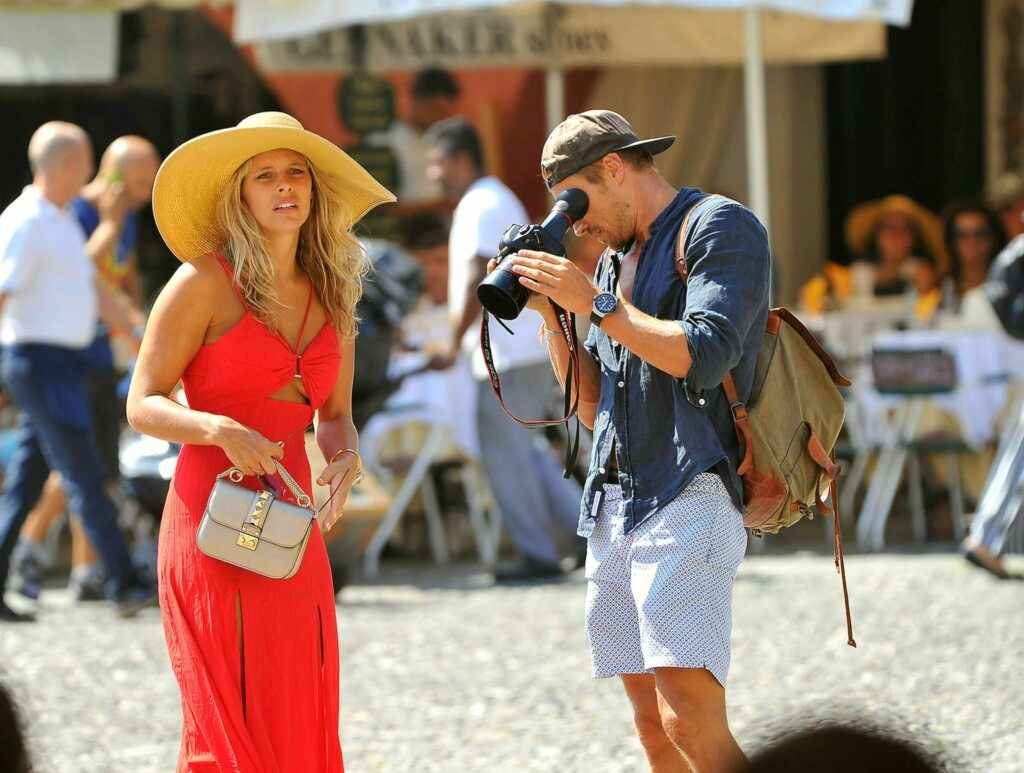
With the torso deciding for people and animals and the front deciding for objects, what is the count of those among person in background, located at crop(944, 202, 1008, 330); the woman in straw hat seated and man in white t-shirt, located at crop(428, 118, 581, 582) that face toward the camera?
2

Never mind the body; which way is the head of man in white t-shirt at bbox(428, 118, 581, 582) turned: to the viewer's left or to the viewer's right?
to the viewer's left

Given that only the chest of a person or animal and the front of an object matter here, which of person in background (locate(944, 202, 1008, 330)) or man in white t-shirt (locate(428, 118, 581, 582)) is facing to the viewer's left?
the man in white t-shirt

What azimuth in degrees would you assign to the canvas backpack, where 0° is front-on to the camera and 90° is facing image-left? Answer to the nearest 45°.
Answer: approximately 270°

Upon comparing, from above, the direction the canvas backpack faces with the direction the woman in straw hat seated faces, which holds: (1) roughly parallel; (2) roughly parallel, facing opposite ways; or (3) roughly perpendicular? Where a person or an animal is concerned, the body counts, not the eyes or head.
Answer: roughly perpendicular

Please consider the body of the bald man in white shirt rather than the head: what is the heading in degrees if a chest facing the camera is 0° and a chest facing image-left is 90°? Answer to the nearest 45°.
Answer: approximately 270°

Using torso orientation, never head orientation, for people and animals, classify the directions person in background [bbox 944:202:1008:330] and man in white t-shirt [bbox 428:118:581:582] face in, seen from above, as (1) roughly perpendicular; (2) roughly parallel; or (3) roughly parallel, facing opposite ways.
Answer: roughly perpendicular

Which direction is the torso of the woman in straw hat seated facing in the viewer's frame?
toward the camera

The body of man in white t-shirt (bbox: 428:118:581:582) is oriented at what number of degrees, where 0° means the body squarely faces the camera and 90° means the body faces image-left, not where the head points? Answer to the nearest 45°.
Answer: approximately 90°

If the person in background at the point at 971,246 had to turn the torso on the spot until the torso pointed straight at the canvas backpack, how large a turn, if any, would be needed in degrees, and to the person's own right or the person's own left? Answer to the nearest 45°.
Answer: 0° — they already face it

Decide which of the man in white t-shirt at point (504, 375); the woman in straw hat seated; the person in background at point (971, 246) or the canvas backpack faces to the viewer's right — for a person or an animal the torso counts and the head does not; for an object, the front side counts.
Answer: the canvas backpack

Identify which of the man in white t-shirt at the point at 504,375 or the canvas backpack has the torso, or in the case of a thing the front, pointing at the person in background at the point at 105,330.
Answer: the man in white t-shirt

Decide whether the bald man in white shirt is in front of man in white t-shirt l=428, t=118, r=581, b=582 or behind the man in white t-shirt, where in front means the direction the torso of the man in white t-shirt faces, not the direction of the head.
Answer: in front

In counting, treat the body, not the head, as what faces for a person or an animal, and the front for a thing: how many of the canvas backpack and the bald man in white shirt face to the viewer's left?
0

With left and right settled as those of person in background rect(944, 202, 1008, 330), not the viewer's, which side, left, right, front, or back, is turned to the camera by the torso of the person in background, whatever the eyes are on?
front

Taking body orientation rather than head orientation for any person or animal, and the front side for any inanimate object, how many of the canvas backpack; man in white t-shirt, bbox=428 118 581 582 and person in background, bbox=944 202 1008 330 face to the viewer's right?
1
